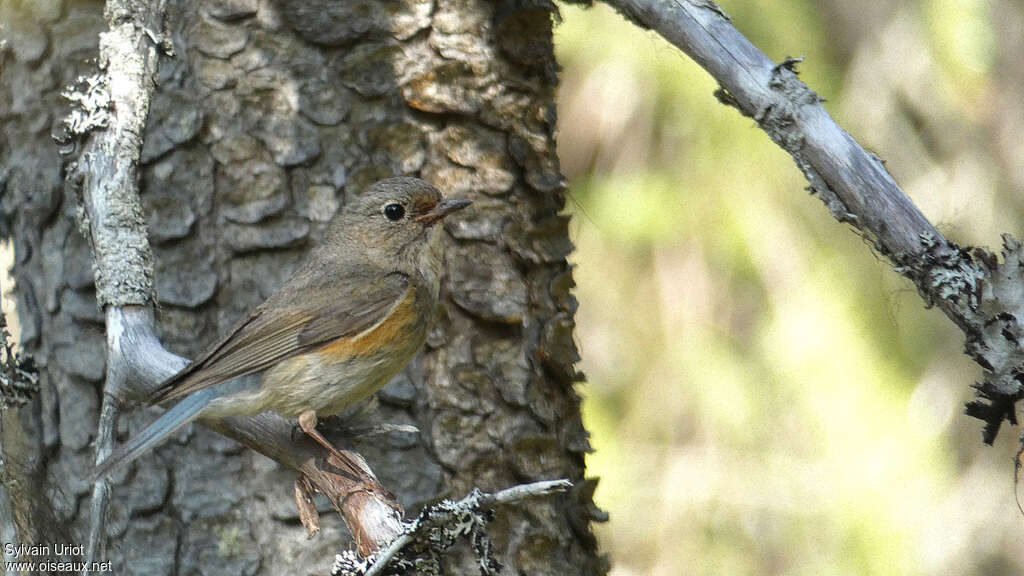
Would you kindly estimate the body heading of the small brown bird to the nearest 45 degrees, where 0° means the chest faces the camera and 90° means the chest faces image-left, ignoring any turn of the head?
approximately 270°

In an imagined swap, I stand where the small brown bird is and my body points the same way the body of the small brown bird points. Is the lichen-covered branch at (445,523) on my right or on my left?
on my right
